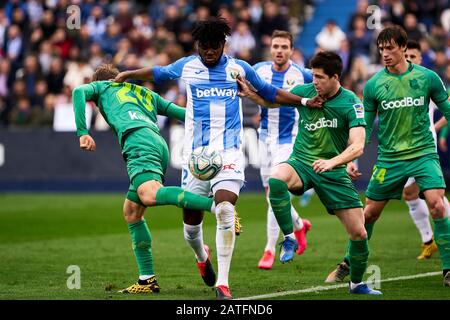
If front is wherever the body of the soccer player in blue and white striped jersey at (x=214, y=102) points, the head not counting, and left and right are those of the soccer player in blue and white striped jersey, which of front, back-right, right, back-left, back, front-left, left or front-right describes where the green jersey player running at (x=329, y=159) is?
left

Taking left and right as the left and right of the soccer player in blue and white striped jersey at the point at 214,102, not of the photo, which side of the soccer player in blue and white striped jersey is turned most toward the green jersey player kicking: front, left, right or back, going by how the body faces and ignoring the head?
right

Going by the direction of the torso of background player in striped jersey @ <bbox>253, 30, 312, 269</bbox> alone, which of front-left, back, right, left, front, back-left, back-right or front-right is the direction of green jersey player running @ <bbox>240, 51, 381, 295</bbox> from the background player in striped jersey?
front

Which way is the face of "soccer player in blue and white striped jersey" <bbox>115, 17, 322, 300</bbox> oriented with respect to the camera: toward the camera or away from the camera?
toward the camera

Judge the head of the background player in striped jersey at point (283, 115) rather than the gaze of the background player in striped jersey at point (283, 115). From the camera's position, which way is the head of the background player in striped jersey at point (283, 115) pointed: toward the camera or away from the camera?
toward the camera

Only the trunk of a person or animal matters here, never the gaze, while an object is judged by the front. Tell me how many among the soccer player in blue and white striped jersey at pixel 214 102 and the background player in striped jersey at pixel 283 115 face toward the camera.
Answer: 2

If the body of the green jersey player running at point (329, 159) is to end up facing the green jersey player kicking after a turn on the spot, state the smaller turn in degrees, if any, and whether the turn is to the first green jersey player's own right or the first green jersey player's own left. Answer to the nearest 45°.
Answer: approximately 45° to the first green jersey player's own right

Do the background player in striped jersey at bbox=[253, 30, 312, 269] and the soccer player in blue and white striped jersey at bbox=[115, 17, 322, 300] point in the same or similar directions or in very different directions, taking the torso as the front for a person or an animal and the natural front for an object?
same or similar directions

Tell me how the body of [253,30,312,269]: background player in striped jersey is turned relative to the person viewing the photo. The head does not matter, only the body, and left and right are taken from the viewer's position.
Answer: facing the viewer

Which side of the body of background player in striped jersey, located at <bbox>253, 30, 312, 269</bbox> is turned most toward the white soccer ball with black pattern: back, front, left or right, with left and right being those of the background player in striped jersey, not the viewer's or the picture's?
front

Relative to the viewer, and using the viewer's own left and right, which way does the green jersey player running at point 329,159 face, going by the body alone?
facing the viewer and to the left of the viewer

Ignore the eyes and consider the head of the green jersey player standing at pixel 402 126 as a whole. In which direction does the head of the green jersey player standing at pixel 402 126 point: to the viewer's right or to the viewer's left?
to the viewer's left

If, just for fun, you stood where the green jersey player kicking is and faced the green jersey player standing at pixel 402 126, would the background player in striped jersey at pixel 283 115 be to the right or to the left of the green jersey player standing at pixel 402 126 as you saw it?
left

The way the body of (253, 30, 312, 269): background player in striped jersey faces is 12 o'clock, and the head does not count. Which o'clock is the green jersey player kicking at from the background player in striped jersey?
The green jersey player kicking is roughly at 1 o'clock from the background player in striped jersey.

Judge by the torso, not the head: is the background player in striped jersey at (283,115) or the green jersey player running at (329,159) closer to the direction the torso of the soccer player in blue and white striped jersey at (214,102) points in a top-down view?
the green jersey player running

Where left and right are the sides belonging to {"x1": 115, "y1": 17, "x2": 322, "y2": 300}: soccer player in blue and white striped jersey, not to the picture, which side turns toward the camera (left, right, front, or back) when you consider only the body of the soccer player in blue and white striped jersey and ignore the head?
front
